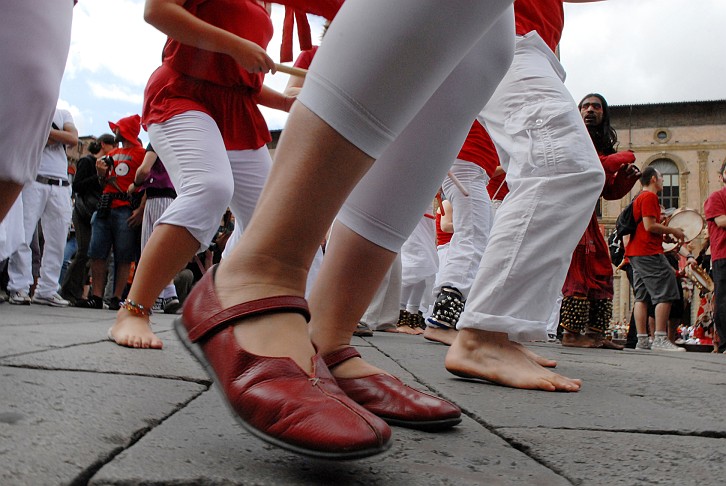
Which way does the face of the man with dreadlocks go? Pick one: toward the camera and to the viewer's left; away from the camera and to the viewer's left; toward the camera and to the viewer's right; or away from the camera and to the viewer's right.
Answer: toward the camera and to the viewer's left

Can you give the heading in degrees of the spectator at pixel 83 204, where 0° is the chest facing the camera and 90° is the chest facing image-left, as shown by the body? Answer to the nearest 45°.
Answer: approximately 270°

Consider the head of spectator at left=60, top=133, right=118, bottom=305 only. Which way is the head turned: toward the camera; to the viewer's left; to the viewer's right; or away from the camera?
to the viewer's right

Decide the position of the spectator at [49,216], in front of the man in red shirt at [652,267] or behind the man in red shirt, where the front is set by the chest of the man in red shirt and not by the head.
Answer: behind

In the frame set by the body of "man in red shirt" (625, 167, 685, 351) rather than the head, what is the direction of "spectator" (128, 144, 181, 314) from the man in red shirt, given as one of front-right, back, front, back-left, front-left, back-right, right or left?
back-right

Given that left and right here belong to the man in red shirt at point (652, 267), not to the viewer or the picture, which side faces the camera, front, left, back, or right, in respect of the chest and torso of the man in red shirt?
right

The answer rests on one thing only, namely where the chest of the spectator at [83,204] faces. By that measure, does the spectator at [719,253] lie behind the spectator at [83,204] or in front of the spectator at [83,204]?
in front

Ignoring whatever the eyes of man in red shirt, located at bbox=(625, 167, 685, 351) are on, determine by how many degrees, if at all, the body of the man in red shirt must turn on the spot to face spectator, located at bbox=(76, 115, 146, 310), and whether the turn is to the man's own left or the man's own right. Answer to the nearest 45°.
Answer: approximately 135° to the man's own right

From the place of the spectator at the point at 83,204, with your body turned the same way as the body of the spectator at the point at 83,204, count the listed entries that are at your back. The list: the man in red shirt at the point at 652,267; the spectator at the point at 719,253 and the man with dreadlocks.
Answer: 0
